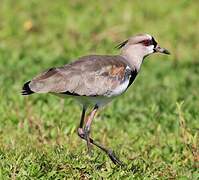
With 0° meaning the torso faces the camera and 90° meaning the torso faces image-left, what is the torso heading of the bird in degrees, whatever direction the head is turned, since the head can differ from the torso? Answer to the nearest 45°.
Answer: approximately 270°
